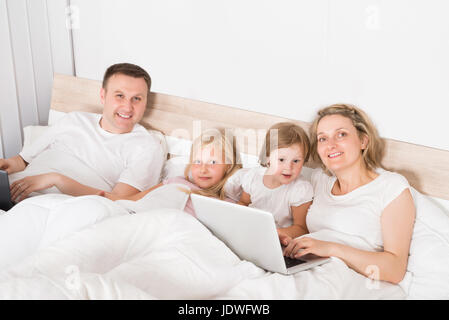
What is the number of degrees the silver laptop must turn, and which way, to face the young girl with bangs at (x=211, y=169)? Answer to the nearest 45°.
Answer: approximately 45° to its left

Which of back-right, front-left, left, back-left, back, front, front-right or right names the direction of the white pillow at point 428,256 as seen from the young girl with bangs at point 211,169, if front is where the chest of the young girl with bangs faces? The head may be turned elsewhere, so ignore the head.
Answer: front-left

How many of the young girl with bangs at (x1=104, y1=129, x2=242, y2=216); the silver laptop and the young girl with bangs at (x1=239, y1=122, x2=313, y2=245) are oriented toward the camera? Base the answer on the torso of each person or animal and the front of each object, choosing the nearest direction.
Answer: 2

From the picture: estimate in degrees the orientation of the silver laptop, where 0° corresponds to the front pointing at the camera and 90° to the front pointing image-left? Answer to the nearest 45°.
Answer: approximately 225°

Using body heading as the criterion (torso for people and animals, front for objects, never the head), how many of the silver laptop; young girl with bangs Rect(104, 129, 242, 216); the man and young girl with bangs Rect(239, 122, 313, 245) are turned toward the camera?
3

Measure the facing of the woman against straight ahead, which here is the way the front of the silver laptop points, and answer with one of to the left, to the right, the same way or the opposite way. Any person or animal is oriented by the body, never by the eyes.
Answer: the opposite way

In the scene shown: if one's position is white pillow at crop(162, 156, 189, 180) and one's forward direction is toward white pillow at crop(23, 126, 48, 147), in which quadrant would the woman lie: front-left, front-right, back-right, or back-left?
back-left
